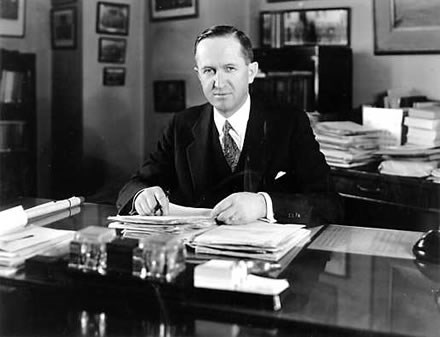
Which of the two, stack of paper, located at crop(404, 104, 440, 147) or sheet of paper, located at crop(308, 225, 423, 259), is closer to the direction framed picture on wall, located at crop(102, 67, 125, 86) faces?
the sheet of paper

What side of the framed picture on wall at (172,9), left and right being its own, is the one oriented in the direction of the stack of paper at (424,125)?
left

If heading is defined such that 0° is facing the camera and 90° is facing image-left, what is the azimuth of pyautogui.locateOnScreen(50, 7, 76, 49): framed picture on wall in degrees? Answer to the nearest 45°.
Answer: approximately 0°

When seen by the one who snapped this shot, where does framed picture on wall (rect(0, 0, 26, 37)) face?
facing the viewer

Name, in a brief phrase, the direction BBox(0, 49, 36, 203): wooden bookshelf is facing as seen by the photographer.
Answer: facing the viewer and to the right of the viewer

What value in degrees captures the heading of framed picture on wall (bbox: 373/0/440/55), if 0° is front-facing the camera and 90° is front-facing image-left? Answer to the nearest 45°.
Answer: approximately 0°

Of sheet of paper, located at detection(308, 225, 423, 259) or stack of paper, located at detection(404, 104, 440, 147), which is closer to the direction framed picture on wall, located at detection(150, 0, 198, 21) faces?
the sheet of paper

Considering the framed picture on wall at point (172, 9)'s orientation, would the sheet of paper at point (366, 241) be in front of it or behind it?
in front
